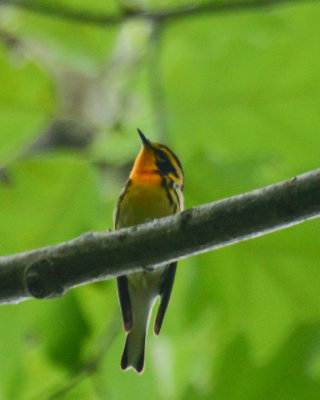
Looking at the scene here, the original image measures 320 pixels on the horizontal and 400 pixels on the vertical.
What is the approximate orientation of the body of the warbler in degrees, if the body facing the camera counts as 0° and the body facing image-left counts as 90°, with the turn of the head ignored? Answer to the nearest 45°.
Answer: approximately 0°
